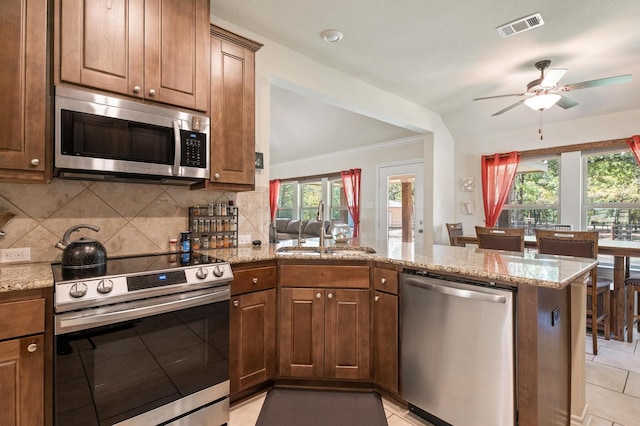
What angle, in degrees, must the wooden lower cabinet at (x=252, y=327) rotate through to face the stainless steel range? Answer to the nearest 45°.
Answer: approximately 90° to its right

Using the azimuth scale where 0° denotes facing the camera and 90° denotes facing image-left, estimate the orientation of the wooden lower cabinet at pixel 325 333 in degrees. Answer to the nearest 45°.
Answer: approximately 0°

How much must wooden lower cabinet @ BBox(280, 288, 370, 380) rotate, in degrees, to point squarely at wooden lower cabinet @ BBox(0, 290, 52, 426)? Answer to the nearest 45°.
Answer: approximately 45° to its right

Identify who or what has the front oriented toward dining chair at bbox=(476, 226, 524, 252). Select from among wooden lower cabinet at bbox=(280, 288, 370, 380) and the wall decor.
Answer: the wall decor

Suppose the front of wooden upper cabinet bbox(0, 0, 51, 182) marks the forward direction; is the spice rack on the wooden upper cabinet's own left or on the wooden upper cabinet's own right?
on the wooden upper cabinet's own left

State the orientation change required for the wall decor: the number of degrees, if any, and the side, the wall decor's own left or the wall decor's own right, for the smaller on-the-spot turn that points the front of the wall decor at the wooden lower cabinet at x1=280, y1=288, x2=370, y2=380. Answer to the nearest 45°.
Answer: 0° — it already faces it

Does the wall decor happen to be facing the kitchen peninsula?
yes

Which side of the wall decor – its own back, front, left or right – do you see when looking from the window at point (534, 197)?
left

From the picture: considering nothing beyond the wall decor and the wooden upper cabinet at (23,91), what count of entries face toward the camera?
2

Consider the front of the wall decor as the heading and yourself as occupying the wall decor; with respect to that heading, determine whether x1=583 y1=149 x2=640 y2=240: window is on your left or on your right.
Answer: on your left
